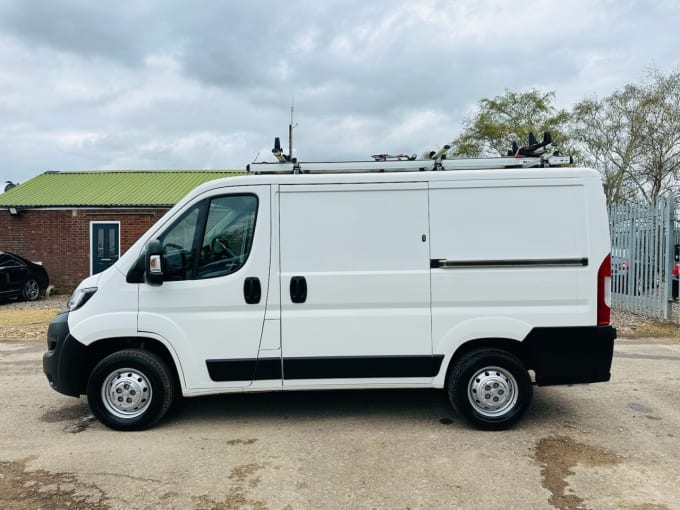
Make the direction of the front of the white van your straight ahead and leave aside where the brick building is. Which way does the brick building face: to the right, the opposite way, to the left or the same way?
to the left

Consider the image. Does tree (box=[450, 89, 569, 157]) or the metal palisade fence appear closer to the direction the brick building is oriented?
the metal palisade fence

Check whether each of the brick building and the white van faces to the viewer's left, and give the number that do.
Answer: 1

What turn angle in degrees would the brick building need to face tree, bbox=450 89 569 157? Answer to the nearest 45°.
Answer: approximately 90° to its left

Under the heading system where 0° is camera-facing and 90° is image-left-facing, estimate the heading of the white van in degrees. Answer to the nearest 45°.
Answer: approximately 90°

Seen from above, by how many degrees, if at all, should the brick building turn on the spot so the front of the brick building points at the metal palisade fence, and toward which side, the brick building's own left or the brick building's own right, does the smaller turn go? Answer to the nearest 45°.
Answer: approximately 45° to the brick building's own left

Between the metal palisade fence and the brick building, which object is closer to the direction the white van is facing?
the brick building

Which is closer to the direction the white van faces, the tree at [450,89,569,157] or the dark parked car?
the dark parked car

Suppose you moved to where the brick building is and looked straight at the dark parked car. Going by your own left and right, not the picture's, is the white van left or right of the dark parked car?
left

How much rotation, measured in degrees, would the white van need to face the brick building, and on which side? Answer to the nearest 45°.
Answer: approximately 45° to its right

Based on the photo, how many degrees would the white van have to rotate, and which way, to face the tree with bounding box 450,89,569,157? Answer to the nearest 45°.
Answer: approximately 90° to its right
